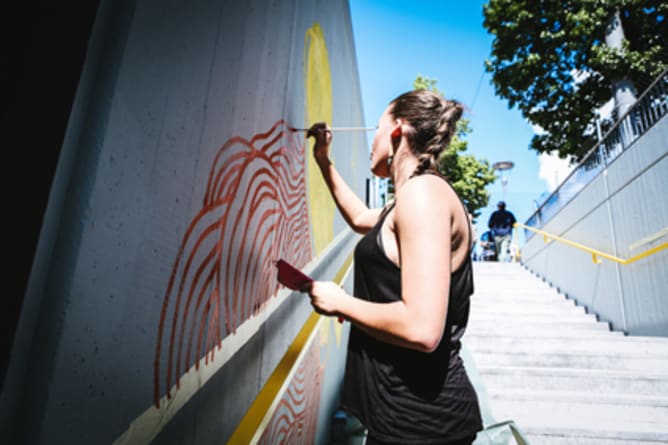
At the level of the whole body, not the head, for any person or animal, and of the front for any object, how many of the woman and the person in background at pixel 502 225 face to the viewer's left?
1

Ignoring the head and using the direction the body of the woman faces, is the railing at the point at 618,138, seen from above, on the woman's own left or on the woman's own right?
on the woman's own right

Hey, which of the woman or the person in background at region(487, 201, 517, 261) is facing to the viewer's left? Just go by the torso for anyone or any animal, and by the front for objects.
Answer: the woman

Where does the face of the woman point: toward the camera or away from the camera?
away from the camera

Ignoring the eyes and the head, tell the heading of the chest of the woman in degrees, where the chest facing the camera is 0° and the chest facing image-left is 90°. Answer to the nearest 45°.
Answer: approximately 90°

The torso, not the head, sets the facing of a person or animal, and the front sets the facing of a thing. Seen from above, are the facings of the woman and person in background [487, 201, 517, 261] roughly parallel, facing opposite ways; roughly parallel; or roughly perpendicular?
roughly perpendicular

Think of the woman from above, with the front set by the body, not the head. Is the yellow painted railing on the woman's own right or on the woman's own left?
on the woman's own right

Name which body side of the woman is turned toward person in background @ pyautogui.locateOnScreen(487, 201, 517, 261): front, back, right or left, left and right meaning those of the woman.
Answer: right
